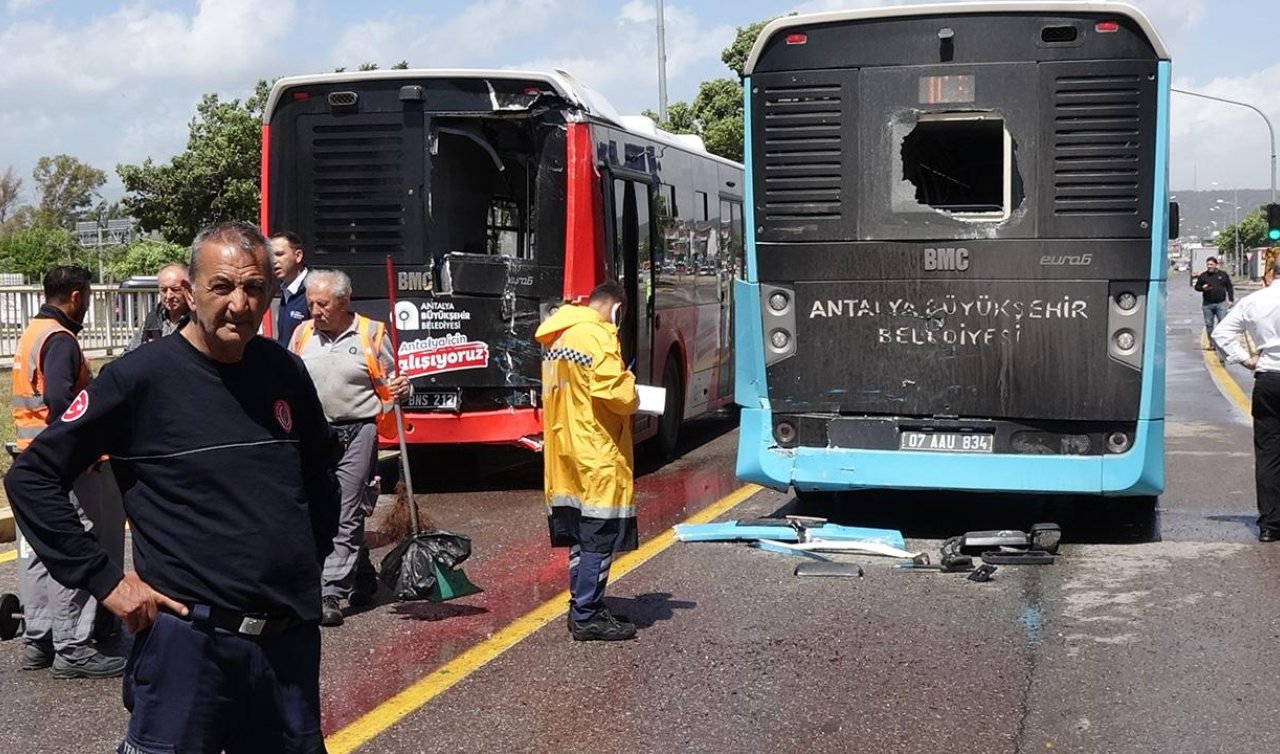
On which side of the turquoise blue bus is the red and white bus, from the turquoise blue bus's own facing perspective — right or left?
on its left

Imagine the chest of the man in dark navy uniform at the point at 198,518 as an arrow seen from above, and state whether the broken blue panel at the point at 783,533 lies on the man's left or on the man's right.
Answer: on the man's left

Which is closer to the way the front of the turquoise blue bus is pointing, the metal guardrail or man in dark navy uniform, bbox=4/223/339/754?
the metal guardrail

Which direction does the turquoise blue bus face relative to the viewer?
away from the camera

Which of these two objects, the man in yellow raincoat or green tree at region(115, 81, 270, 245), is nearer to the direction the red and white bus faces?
the green tree

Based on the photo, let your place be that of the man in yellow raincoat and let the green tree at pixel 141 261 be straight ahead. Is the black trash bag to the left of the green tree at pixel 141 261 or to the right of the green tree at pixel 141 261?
left

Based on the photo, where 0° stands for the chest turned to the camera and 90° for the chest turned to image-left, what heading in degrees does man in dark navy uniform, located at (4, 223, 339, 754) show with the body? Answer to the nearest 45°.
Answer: approximately 315°

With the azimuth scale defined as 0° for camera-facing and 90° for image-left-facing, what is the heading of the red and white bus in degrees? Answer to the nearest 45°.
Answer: approximately 225°

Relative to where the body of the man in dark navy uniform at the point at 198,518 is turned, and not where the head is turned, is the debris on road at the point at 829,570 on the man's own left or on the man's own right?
on the man's own left

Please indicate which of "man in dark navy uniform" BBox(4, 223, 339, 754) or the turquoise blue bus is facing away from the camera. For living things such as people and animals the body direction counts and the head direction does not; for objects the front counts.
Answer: the turquoise blue bus
